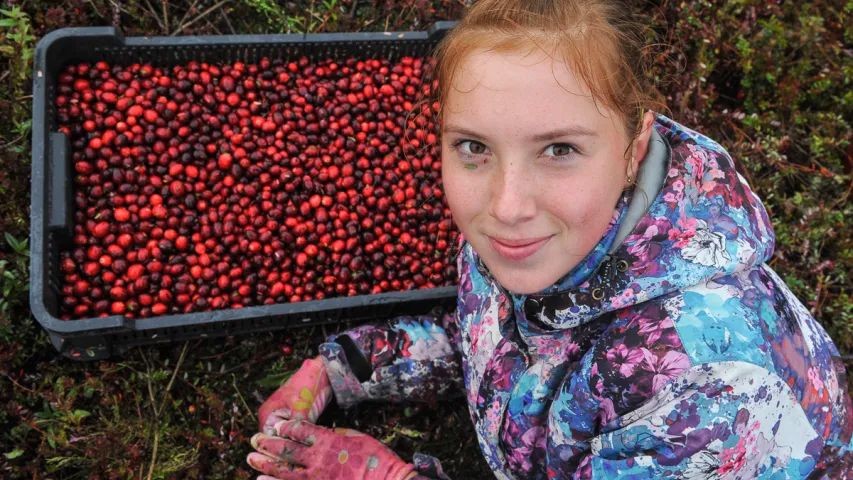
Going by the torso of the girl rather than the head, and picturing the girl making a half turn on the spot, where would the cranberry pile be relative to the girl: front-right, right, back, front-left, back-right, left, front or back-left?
left
